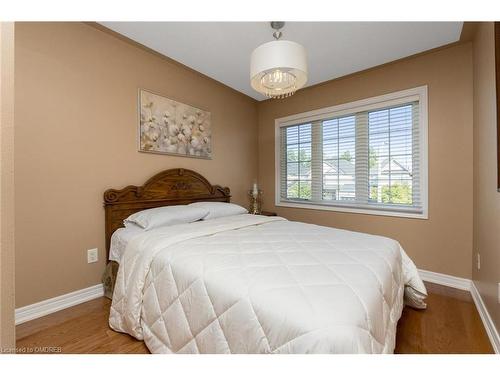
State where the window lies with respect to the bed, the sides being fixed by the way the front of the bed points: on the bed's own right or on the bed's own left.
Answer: on the bed's own left

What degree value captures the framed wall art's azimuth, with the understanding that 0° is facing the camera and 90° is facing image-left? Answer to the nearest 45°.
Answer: approximately 315°

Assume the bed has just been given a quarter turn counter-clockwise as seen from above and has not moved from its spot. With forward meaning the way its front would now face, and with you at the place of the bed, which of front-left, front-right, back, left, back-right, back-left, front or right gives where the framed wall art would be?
left

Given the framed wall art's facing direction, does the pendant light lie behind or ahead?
ahead

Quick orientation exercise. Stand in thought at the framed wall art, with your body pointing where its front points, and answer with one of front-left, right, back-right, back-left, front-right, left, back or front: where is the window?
front-left
